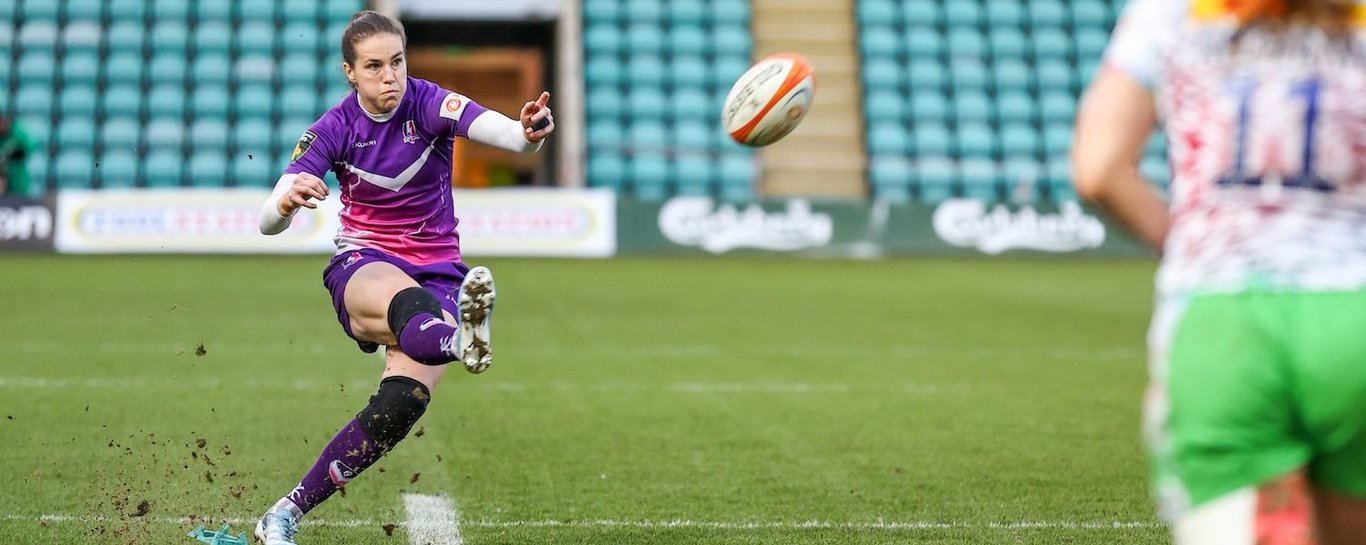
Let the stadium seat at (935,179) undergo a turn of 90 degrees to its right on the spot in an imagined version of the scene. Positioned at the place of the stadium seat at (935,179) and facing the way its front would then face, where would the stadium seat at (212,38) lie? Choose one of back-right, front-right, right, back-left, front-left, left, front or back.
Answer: front

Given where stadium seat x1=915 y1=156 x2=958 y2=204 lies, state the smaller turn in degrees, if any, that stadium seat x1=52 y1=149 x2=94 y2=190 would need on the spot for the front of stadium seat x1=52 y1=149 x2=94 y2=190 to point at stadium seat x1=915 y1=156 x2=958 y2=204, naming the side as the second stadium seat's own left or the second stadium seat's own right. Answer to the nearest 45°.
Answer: approximately 90° to the second stadium seat's own left

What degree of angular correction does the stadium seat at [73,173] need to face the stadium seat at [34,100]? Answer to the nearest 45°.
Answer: approximately 180°

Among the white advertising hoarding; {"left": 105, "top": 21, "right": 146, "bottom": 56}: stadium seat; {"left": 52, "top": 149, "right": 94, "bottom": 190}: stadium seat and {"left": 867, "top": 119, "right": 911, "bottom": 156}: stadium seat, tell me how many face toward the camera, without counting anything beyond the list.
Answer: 4

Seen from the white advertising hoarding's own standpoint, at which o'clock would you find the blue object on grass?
The blue object on grass is roughly at 12 o'clock from the white advertising hoarding.

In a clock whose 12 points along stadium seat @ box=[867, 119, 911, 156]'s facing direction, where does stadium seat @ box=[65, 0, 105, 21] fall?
stadium seat @ box=[65, 0, 105, 21] is roughly at 3 o'clock from stadium seat @ box=[867, 119, 911, 156].

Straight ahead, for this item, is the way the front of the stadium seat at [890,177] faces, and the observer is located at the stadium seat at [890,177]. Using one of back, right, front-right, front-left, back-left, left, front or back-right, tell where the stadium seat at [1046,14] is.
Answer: back-left

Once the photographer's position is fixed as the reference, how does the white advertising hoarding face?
facing the viewer

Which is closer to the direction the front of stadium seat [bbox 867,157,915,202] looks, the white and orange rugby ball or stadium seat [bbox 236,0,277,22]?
the white and orange rugby ball

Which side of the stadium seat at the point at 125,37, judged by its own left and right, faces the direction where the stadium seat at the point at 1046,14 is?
left

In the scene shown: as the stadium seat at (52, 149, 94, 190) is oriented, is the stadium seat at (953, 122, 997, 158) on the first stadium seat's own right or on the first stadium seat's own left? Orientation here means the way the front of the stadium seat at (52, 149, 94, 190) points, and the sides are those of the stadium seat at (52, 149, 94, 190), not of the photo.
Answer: on the first stadium seat's own left

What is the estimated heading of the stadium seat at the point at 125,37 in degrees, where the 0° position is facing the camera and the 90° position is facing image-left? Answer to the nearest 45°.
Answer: approximately 0°

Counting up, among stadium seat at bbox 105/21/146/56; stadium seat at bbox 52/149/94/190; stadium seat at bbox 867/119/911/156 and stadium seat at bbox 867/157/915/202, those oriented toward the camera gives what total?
4

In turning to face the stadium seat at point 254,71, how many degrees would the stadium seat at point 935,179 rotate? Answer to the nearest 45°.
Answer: approximately 90° to its right

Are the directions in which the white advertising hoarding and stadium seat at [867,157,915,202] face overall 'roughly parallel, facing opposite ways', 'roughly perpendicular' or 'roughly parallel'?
roughly parallel
